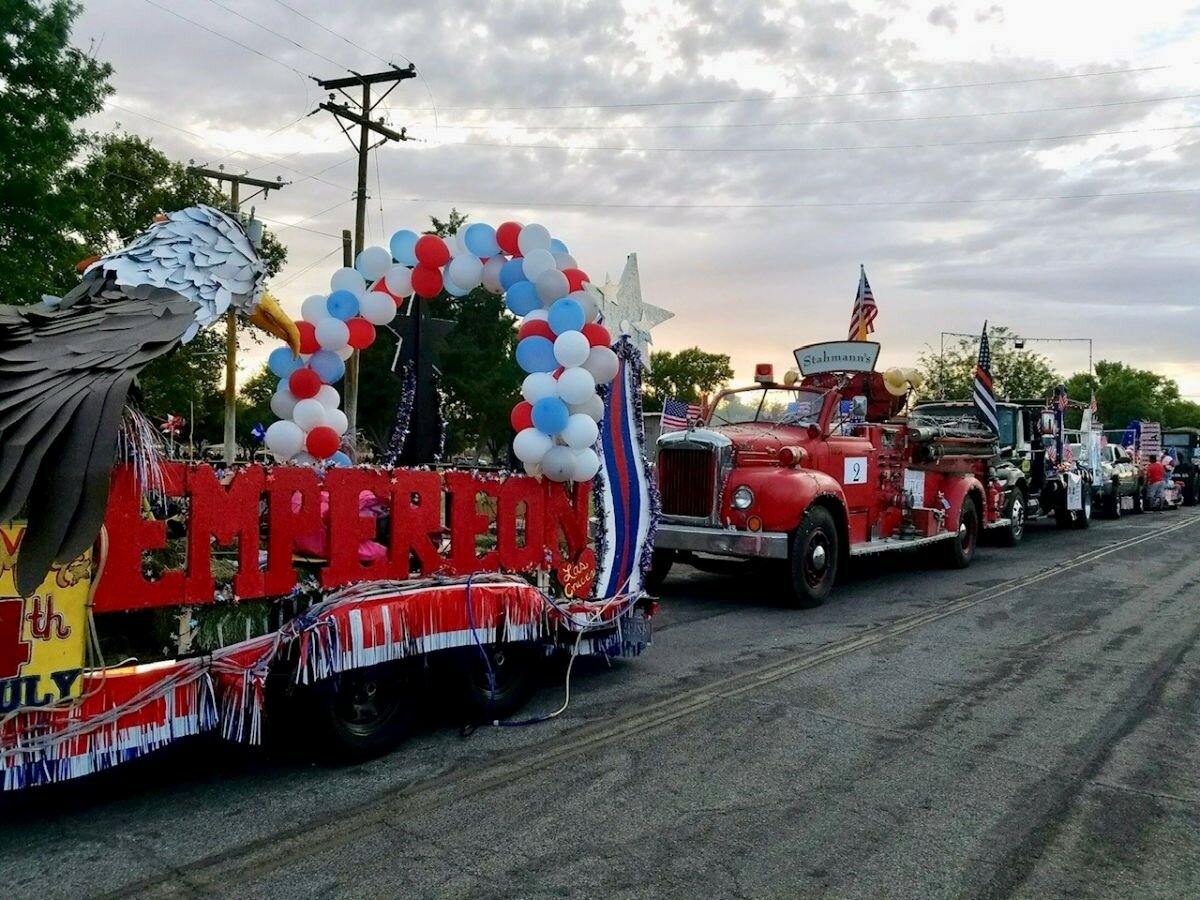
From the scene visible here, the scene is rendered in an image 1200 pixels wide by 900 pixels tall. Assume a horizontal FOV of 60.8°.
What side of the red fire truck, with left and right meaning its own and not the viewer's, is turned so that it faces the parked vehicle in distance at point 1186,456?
back

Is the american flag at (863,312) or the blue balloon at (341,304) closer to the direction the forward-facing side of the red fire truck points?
the blue balloon

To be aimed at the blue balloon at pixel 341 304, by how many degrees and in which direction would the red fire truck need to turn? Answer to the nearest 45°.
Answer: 0° — it already faces it

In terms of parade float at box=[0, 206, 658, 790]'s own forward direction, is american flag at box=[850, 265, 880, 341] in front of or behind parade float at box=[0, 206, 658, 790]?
behind

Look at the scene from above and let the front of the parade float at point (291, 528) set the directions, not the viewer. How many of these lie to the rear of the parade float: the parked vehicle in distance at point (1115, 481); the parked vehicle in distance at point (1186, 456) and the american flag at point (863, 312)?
3

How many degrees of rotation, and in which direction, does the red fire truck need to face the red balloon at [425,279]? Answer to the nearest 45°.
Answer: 0° — it already faces it

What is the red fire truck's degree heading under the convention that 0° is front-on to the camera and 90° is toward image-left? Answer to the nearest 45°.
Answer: approximately 45°
